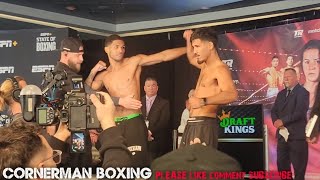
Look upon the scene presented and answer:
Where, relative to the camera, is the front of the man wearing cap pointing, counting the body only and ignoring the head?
to the viewer's right

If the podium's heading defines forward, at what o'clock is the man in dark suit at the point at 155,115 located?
The man in dark suit is roughly at 4 o'clock from the podium.

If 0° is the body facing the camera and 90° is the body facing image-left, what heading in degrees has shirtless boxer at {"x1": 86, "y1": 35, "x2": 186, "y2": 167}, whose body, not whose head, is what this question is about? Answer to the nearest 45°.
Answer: approximately 0°

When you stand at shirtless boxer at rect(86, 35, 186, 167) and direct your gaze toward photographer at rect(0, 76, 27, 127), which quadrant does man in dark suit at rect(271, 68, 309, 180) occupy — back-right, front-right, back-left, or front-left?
back-left

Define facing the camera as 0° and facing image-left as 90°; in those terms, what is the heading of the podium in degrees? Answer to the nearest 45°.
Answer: approximately 0°

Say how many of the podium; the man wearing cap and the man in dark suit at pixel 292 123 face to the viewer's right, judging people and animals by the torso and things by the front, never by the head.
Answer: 1

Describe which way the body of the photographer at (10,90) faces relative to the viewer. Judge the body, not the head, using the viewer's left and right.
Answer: facing away from the viewer and to the right of the viewer

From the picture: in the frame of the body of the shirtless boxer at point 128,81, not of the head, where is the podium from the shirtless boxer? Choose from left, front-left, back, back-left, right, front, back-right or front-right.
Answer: front-left

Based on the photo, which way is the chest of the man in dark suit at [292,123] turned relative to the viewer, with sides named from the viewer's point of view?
facing the viewer and to the left of the viewer

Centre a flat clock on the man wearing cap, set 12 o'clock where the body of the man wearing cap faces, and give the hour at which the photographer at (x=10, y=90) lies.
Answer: The photographer is roughly at 6 o'clock from the man wearing cap.
